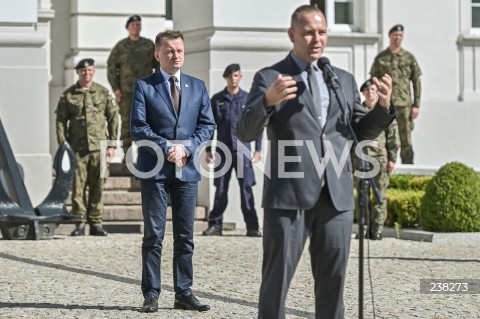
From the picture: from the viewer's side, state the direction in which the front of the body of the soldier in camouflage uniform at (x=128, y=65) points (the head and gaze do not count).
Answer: toward the camera

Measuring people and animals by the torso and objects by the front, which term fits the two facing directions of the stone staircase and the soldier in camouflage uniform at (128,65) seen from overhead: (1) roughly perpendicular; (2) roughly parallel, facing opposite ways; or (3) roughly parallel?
roughly parallel

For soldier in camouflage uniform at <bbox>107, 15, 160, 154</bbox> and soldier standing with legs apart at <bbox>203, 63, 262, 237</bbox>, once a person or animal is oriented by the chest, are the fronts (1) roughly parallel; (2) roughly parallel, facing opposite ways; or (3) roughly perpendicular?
roughly parallel

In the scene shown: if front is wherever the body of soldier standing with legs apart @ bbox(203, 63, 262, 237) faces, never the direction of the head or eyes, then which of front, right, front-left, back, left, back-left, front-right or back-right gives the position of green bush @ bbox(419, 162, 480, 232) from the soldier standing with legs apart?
left

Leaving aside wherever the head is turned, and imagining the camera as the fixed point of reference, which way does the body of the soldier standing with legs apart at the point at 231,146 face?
toward the camera

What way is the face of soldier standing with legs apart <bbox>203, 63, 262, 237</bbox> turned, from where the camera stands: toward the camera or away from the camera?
toward the camera

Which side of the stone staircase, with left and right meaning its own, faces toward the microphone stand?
front

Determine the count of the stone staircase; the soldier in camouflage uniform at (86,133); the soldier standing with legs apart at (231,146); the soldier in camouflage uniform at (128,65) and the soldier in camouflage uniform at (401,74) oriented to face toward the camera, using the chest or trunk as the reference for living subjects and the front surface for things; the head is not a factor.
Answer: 5

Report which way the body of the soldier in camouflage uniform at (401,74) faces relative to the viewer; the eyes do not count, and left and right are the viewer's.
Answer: facing the viewer

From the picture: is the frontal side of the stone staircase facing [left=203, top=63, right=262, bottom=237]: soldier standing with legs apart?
no

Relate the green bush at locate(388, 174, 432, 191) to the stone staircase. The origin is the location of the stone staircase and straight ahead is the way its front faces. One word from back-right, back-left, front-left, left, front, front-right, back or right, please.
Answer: left

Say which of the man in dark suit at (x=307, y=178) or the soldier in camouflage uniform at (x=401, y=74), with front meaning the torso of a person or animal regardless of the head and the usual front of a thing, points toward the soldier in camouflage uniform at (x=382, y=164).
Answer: the soldier in camouflage uniform at (x=401, y=74)

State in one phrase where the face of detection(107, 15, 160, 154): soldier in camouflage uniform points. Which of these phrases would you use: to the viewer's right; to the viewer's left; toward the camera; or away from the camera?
toward the camera

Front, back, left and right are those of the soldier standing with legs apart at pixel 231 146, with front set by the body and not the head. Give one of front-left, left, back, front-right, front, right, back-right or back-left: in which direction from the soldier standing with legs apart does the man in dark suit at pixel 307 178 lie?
front
